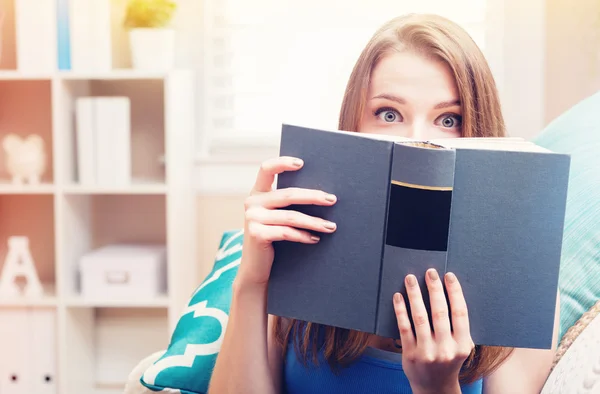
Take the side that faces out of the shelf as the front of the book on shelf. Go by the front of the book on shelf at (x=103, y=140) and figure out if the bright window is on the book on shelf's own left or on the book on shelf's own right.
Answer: on the book on shelf's own left

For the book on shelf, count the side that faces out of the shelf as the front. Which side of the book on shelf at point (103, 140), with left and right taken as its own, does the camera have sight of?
front

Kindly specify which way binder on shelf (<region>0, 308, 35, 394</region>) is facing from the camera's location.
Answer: facing the viewer

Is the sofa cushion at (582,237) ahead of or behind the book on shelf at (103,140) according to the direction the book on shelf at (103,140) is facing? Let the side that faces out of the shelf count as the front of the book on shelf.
ahead

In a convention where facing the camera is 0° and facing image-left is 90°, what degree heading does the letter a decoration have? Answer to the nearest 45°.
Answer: approximately 0°

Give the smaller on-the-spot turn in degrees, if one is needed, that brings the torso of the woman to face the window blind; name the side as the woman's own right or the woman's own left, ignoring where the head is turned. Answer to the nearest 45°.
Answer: approximately 180°

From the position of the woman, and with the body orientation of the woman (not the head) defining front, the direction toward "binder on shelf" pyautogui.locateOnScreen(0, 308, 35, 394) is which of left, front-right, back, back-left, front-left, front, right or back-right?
back-right

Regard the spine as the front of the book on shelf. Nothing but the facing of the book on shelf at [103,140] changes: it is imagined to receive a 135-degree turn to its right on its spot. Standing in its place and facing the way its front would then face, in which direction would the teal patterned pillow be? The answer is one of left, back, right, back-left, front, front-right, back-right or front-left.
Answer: back-left
